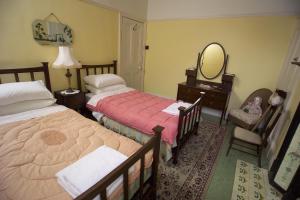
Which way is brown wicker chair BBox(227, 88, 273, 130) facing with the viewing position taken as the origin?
facing the viewer and to the left of the viewer

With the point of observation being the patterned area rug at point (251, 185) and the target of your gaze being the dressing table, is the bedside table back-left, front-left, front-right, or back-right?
front-left

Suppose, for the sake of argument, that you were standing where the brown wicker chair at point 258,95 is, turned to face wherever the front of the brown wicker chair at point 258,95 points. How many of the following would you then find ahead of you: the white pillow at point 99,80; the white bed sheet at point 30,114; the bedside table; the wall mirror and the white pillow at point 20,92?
5

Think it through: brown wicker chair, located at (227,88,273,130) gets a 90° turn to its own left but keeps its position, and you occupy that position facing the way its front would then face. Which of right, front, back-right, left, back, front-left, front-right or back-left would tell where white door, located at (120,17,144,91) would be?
back-right

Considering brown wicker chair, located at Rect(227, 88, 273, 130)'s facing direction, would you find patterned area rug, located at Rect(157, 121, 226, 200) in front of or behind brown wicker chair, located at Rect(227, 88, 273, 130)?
in front

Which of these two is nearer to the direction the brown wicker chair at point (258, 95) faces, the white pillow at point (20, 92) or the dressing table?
the white pillow

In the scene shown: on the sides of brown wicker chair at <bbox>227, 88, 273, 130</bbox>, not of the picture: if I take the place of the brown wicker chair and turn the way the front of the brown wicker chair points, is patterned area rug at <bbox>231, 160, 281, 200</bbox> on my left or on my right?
on my left

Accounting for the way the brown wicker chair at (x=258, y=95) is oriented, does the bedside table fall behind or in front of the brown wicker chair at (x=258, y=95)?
in front

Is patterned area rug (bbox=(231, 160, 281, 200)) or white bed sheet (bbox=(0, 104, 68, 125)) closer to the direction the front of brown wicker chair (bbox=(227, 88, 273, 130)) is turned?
the white bed sheet

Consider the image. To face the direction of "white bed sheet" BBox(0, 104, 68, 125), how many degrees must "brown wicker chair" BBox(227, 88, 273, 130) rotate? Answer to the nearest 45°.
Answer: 0° — it already faces it

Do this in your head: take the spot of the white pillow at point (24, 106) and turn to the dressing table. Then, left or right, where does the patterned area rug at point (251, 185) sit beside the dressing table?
right

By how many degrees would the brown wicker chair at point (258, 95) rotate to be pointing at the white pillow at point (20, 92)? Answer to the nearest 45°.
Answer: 0° — it already faces it

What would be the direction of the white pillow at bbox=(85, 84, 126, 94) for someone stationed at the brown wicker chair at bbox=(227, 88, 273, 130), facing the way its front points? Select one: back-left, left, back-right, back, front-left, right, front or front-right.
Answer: front
